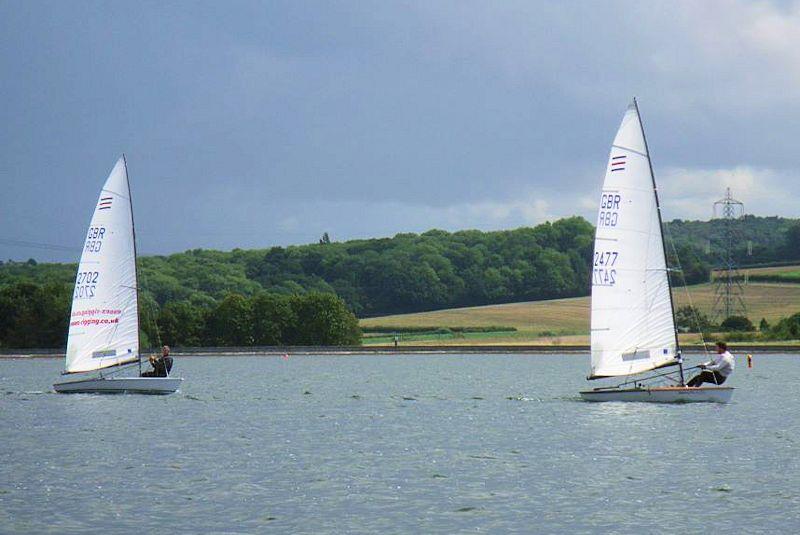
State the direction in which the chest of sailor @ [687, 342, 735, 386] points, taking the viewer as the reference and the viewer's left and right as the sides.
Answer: facing to the left of the viewer
